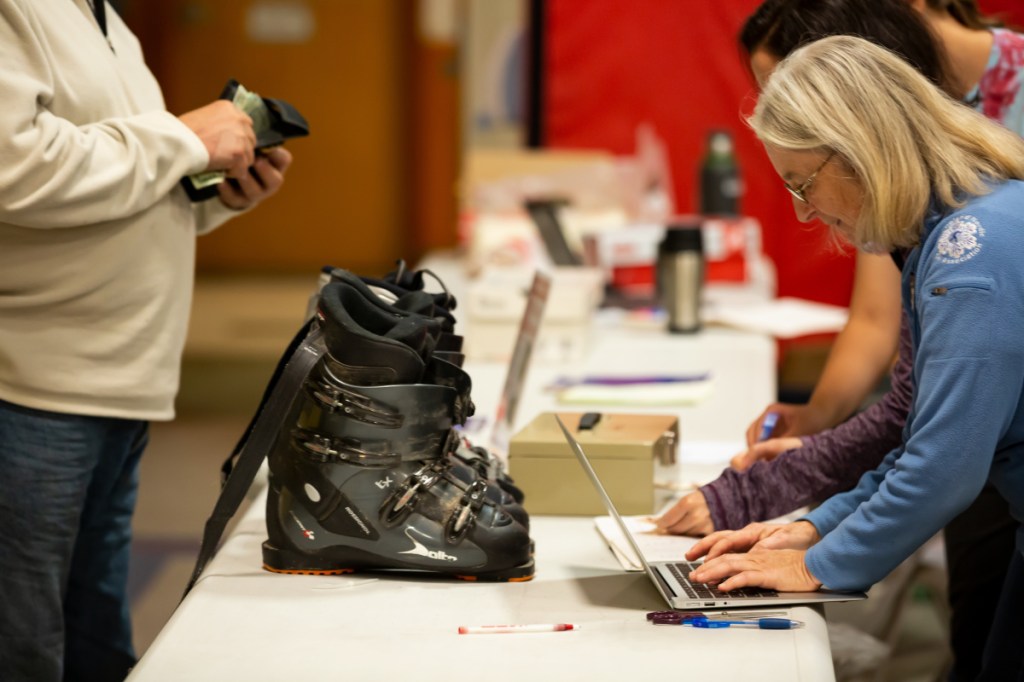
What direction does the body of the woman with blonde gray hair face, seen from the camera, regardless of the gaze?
to the viewer's left

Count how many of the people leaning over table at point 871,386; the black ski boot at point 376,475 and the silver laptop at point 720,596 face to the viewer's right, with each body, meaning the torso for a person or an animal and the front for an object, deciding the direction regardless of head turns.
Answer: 2

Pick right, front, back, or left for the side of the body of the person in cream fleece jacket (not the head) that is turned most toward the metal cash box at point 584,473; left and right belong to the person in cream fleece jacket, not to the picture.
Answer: front

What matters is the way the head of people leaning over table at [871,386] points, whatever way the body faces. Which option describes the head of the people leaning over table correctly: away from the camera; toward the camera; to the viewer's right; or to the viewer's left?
to the viewer's left

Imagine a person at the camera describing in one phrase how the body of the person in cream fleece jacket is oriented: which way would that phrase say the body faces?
to the viewer's right

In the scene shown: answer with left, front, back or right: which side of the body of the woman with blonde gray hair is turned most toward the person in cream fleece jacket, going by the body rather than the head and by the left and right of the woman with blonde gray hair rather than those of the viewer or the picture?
front

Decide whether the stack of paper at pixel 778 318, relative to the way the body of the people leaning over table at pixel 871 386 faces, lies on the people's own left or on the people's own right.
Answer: on the people's own right

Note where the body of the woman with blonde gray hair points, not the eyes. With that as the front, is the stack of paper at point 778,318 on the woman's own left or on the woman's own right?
on the woman's own right

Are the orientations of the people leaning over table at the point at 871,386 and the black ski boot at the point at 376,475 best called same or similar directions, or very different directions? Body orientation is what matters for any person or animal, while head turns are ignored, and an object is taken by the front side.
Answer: very different directions

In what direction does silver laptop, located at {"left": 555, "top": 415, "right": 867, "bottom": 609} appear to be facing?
to the viewer's right

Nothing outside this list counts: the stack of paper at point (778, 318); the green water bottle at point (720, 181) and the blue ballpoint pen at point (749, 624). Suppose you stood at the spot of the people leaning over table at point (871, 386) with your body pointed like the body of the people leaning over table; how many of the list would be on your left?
1

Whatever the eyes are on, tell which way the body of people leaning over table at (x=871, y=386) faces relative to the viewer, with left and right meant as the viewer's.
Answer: facing to the left of the viewer

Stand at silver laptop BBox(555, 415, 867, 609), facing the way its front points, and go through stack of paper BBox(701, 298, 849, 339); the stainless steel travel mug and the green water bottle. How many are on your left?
3

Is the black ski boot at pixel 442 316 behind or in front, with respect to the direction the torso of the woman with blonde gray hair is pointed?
in front

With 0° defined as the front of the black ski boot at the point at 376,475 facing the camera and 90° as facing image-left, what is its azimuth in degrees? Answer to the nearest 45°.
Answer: approximately 270°
